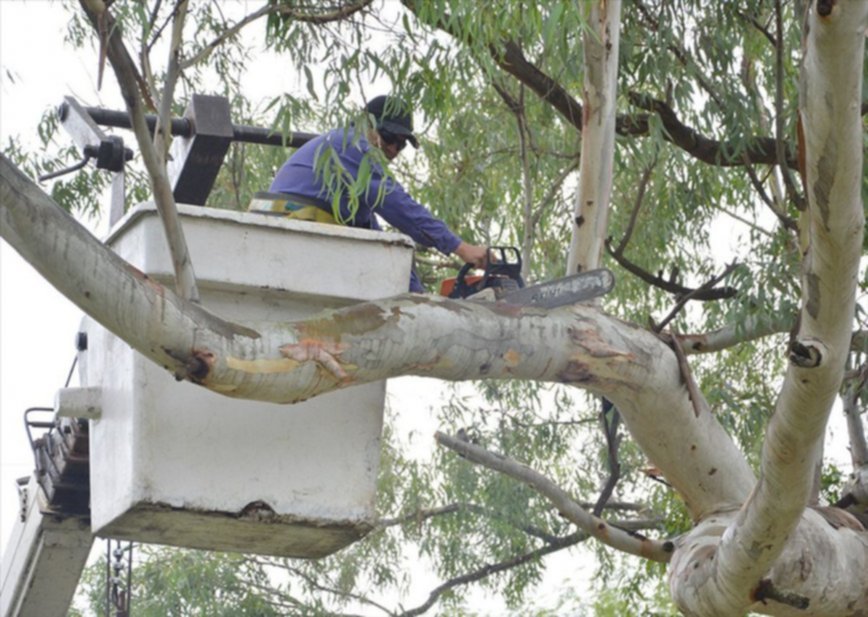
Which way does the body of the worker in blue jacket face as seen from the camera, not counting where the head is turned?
to the viewer's right

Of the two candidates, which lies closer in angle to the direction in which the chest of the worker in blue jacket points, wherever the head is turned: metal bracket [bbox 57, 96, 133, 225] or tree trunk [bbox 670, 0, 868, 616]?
the tree trunk

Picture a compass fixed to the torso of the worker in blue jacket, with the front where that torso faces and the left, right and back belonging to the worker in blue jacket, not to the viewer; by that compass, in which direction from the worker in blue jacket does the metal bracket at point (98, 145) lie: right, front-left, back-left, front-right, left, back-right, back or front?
back

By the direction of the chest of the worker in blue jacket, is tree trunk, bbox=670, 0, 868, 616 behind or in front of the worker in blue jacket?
in front
